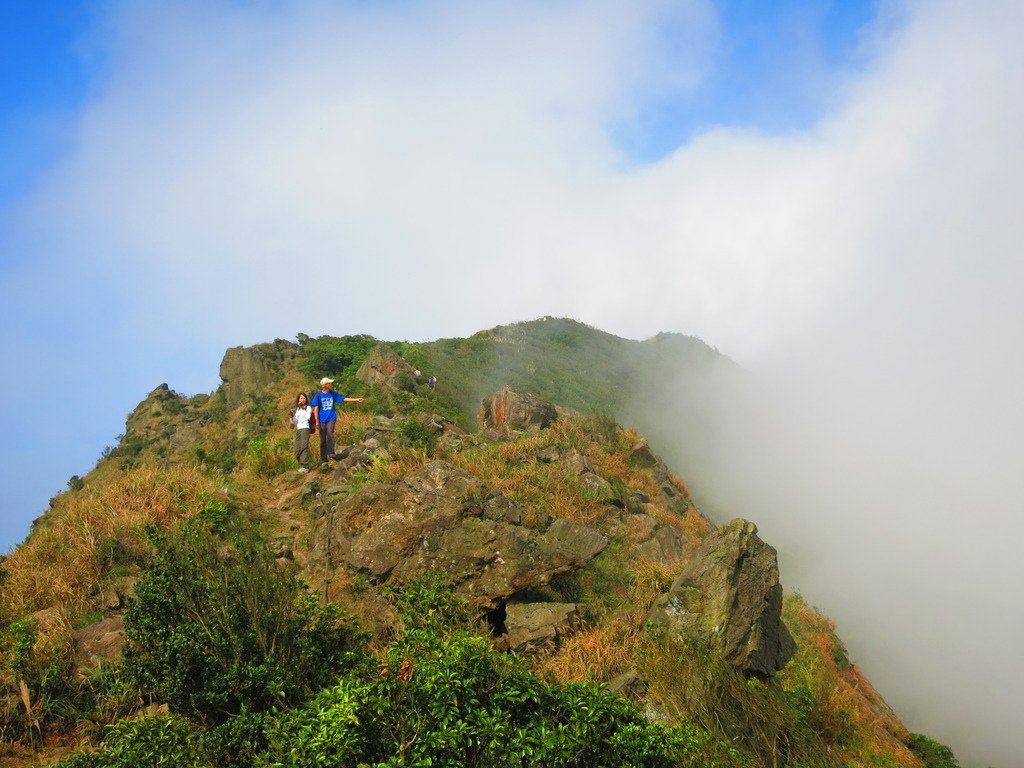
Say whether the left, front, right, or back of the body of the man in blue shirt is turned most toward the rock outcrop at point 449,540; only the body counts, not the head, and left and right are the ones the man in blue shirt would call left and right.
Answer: front

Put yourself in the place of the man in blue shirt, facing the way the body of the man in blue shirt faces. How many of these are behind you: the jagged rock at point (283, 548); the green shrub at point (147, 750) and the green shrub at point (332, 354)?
1

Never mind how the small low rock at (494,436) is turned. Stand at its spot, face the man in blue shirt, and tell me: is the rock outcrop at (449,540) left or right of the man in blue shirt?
left

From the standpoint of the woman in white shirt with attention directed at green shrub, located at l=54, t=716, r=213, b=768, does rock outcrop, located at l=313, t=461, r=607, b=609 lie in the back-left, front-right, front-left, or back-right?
front-left

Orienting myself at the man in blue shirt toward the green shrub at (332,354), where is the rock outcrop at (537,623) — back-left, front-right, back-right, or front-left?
back-right

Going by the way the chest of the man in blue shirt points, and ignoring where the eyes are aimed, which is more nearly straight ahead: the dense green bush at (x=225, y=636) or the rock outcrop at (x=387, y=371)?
the dense green bush

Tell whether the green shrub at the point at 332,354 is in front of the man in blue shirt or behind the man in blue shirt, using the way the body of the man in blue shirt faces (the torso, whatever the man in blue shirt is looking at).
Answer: behind

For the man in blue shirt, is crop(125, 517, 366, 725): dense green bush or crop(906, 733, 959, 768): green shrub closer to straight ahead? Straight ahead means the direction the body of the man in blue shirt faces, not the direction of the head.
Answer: the dense green bush

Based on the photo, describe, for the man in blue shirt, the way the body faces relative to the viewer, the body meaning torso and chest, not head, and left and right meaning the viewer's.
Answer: facing the viewer

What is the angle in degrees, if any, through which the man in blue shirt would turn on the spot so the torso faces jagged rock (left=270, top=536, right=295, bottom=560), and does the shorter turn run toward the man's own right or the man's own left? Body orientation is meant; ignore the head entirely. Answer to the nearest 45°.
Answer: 0° — they already face it

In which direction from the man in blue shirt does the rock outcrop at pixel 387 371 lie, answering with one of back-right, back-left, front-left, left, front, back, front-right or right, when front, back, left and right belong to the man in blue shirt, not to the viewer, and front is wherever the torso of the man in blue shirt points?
back

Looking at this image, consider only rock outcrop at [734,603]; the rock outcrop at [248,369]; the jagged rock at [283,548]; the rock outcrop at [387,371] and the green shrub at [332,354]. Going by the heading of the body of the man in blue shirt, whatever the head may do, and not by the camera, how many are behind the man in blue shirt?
3

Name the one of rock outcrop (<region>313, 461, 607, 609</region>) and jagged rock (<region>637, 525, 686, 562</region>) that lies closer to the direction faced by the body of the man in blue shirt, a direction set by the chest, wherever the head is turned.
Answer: the rock outcrop

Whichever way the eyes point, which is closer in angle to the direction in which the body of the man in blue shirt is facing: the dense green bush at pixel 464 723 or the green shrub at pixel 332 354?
the dense green bush

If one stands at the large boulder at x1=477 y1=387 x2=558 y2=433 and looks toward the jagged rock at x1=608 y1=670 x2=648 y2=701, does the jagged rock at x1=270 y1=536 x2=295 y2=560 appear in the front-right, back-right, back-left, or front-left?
front-right

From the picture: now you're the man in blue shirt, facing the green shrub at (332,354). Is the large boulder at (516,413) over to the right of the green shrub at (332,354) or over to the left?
right

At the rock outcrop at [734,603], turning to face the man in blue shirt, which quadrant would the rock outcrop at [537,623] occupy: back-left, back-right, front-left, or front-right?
front-left
